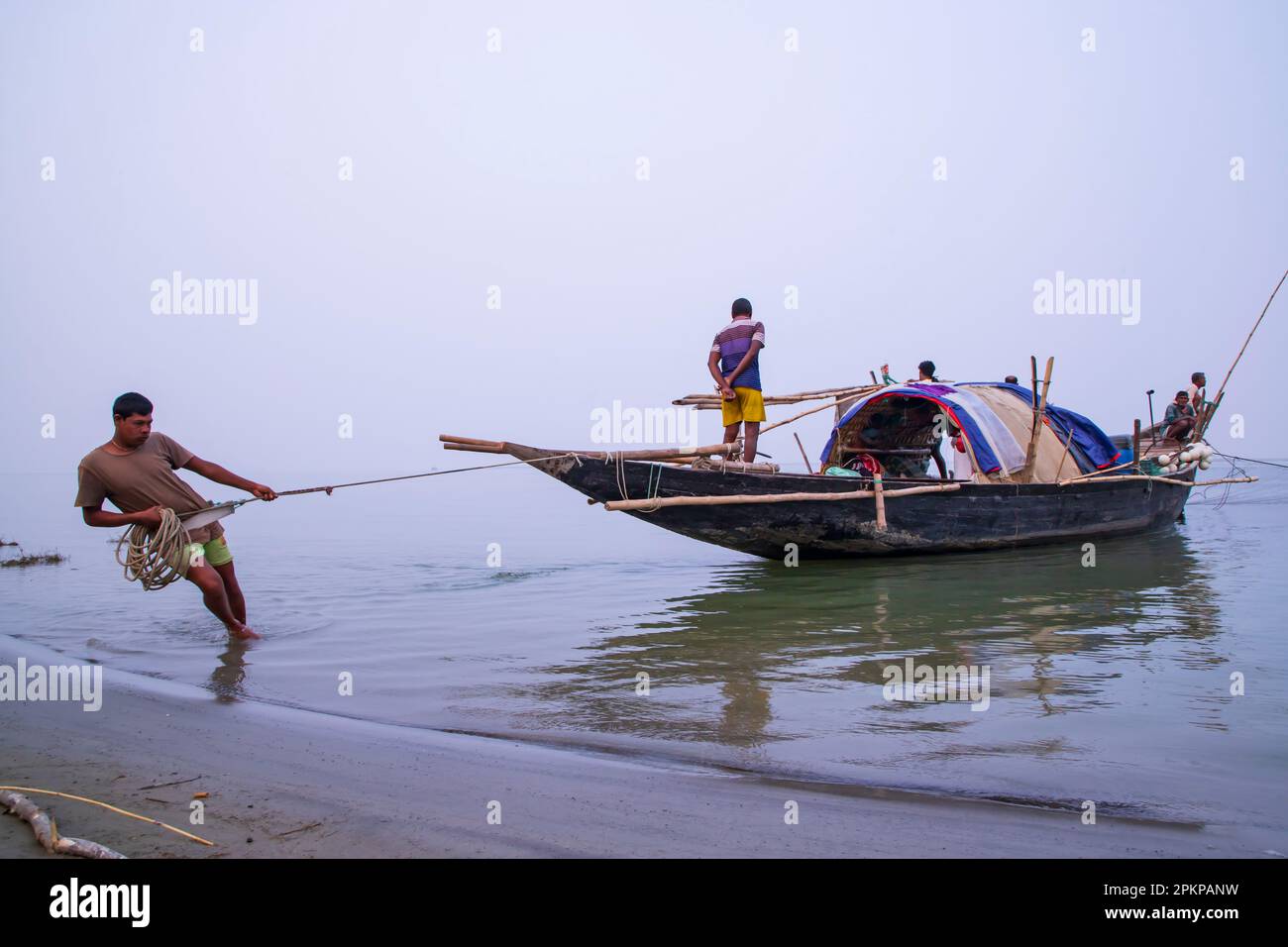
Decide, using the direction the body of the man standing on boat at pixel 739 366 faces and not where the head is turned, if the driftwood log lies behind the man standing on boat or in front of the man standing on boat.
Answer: behind

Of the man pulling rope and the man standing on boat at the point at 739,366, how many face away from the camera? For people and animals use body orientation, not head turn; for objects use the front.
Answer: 1

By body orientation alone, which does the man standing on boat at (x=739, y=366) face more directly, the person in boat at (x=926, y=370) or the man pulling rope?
the person in boat

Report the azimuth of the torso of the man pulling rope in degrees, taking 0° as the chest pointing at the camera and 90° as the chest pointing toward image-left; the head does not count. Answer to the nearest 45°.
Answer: approximately 315°

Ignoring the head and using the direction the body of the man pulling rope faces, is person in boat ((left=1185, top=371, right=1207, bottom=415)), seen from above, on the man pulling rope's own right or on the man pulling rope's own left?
on the man pulling rope's own left

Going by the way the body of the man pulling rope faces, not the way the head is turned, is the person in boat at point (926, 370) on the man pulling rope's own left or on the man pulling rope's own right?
on the man pulling rope's own left

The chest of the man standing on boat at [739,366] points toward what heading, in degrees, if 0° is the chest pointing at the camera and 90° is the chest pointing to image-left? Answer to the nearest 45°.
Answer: approximately 180°

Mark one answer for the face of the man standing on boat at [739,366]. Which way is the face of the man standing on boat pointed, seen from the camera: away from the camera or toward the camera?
away from the camera

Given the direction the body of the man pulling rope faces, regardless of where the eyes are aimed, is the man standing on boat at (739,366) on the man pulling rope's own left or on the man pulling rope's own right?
on the man pulling rope's own left
